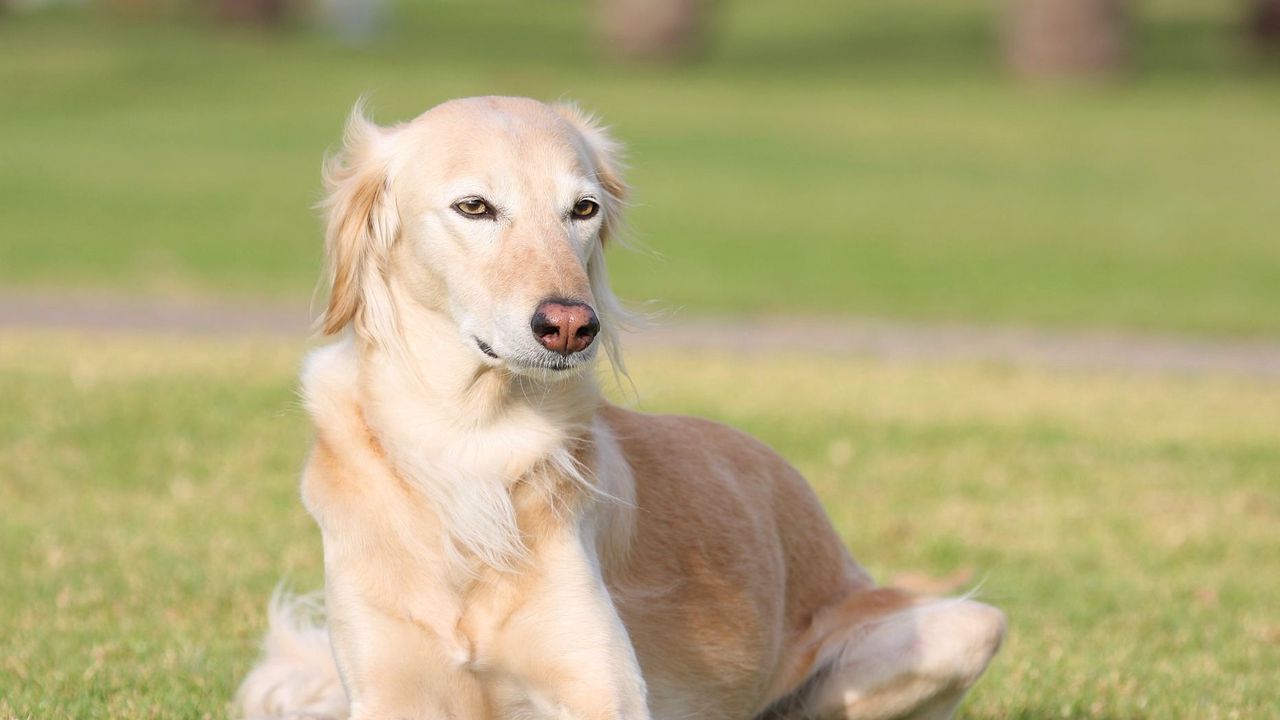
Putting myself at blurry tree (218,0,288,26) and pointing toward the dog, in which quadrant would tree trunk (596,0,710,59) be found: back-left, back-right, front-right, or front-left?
front-left

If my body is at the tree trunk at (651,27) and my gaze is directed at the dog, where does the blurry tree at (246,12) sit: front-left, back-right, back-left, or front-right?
back-right

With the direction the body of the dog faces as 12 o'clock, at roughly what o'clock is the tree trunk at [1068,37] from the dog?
The tree trunk is roughly at 5 o'clock from the dog.

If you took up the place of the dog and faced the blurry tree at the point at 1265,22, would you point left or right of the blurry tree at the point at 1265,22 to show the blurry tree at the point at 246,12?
left

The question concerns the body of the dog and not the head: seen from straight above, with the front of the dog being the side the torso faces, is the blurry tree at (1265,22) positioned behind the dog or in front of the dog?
behind

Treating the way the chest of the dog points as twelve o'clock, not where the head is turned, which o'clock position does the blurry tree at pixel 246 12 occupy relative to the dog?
The blurry tree is roughly at 4 o'clock from the dog.

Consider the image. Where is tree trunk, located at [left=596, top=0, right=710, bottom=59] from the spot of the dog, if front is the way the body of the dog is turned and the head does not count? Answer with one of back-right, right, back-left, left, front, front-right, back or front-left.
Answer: back-right

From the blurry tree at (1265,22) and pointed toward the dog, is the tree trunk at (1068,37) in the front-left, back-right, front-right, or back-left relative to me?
front-right
